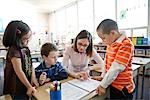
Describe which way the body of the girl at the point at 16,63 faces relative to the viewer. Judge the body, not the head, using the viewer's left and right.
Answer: facing to the right of the viewer

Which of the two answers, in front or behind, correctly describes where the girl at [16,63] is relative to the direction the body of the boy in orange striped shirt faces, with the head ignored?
in front

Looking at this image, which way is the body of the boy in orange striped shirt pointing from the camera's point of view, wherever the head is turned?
to the viewer's left

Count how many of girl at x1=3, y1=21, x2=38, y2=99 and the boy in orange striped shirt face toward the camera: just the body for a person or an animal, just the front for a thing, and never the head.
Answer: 0

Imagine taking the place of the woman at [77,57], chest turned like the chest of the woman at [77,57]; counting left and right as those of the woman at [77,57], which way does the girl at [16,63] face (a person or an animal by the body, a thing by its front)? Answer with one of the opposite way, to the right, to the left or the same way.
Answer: to the left

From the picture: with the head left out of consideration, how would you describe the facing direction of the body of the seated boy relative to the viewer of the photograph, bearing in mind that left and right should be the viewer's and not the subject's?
facing the viewer and to the right of the viewer

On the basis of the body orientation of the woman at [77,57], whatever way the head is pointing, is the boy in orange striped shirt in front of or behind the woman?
in front

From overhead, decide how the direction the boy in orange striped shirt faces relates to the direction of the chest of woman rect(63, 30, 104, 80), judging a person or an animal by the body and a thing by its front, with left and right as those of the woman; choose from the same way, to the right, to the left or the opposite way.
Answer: to the right

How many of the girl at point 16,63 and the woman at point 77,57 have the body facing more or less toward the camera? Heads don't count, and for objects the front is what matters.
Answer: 1

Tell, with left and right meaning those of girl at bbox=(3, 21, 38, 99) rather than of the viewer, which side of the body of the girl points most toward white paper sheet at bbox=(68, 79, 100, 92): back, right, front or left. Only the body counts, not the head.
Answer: front

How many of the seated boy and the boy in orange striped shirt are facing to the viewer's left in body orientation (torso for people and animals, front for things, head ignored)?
1

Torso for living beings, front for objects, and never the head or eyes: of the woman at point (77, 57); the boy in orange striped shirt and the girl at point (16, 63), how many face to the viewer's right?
1
